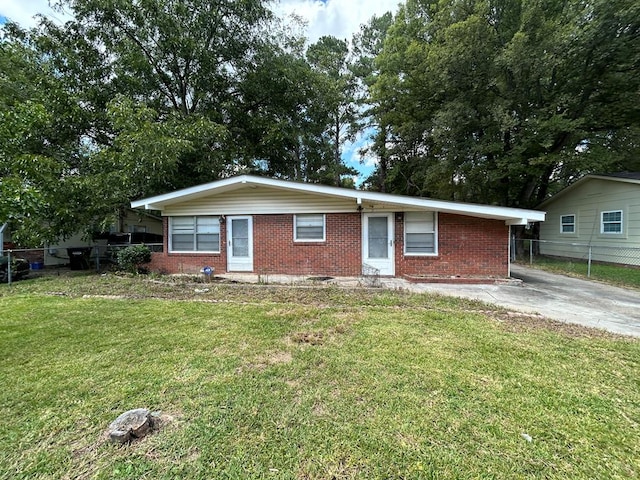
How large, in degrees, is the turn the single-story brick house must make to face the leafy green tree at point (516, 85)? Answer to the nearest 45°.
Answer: approximately 135° to its left

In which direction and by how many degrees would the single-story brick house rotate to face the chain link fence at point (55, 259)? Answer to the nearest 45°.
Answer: approximately 90° to its right

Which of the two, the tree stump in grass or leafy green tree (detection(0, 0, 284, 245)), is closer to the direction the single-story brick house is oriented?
the tree stump in grass

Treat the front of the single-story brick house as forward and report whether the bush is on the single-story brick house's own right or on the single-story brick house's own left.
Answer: on the single-story brick house's own right

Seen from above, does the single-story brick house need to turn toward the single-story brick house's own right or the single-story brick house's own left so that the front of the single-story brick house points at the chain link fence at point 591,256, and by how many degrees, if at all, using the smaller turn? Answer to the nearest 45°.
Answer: approximately 90° to the single-story brick house's own left

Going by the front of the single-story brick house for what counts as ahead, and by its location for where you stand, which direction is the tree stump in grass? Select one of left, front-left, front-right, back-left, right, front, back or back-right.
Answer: front

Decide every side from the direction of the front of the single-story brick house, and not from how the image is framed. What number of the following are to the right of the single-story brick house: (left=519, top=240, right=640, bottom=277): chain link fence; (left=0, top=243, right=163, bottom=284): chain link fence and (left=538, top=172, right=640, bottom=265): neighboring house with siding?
1

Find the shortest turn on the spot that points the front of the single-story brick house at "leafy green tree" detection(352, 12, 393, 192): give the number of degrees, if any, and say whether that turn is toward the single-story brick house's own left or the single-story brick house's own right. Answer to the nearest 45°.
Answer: approximately 180°

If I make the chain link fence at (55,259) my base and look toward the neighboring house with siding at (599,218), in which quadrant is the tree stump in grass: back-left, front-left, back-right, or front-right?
front-right

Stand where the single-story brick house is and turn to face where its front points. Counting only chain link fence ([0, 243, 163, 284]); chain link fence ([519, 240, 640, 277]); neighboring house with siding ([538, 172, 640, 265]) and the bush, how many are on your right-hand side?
2

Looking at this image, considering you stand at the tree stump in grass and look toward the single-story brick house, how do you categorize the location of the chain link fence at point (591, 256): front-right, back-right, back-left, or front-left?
front-right

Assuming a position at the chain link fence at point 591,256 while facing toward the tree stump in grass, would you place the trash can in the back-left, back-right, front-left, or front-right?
front-right

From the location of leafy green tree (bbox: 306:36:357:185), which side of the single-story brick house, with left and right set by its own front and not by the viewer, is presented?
back

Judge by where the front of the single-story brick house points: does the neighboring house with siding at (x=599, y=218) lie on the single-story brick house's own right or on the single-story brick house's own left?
on the single-story brick house's own left

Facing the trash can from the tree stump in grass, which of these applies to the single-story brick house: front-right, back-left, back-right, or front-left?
front-right

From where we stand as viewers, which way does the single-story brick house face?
facing the viewer
